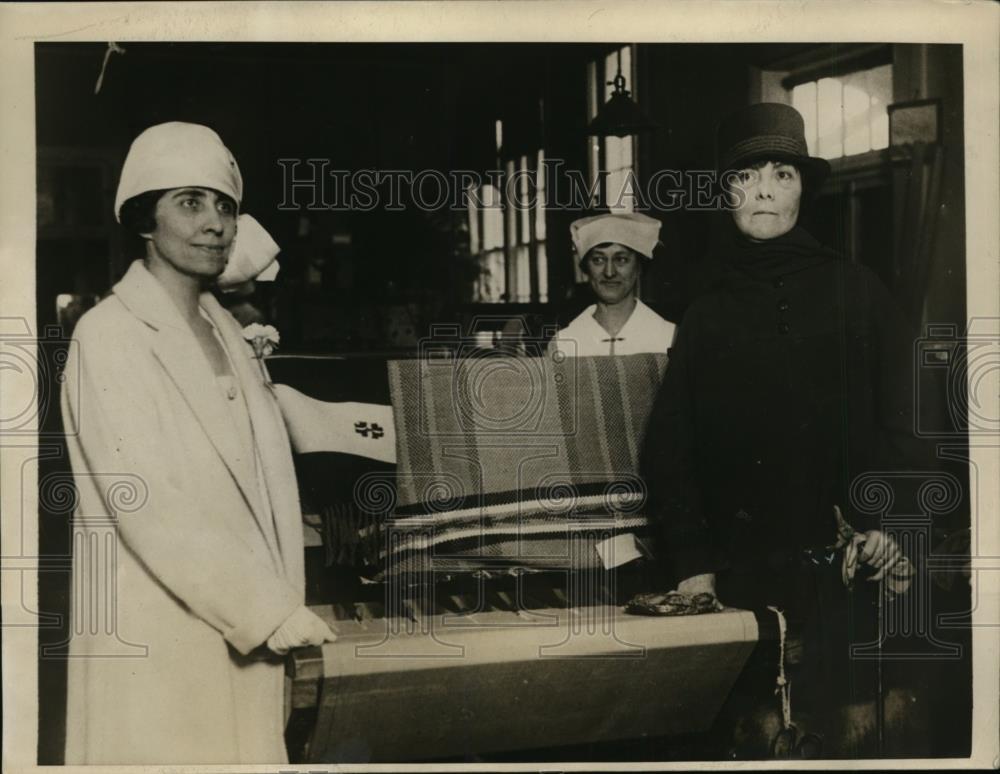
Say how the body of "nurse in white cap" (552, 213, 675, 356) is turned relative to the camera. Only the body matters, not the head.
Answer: toward the camera

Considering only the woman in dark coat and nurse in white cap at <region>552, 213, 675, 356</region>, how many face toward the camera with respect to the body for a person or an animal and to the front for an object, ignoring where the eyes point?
2

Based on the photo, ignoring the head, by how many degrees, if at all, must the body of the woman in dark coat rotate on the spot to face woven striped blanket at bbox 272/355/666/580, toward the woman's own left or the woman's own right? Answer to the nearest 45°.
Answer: approximately 90° to the woman's own right

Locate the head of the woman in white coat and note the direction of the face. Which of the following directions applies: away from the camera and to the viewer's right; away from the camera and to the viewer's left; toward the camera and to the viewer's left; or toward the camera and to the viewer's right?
toward the camera and to the viewer's right

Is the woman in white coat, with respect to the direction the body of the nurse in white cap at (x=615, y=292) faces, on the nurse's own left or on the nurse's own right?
on the nurse's own right

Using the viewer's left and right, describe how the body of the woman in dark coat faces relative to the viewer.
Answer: facing the viewer

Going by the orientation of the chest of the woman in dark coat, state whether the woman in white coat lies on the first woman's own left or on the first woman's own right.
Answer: on the first woman's own right

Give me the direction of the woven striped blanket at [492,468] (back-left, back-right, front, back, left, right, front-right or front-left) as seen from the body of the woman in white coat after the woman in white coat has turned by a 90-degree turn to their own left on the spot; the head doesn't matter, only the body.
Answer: front-right

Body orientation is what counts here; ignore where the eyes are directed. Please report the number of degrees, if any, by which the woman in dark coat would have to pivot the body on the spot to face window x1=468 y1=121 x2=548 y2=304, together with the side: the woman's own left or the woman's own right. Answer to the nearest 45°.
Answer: approximately 90° to the woman's own right

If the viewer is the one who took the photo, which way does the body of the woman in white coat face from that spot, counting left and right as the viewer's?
facing the viewer and to the right of the viewer
